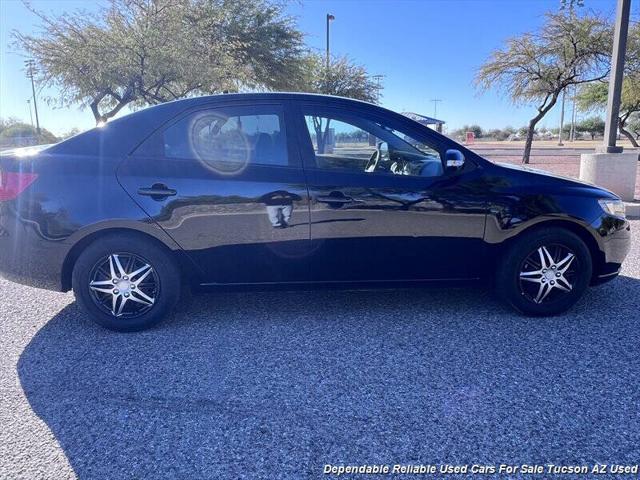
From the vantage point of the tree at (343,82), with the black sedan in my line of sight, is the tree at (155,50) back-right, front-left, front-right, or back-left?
front-right

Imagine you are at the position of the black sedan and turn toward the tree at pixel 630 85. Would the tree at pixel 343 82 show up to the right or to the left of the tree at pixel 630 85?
left

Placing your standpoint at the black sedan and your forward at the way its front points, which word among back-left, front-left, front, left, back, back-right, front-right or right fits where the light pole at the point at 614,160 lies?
front-left

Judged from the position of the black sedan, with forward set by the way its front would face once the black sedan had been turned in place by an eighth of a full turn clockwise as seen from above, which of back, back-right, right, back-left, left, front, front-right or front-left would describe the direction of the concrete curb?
left

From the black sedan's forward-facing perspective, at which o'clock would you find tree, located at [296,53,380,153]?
The tree is roughly at 9 o'clock from the black sedan.

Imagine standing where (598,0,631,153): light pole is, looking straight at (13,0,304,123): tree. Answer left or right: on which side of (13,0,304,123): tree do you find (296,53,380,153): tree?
right

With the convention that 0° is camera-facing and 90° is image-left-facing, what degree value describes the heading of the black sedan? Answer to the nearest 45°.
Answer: approximately 270°

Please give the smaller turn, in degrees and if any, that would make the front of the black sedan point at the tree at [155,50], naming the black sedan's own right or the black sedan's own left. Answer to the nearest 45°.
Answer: approximately 90° to the black sedan's own left

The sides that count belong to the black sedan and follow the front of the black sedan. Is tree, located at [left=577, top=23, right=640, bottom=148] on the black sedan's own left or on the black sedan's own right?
on the black sedan's own left
